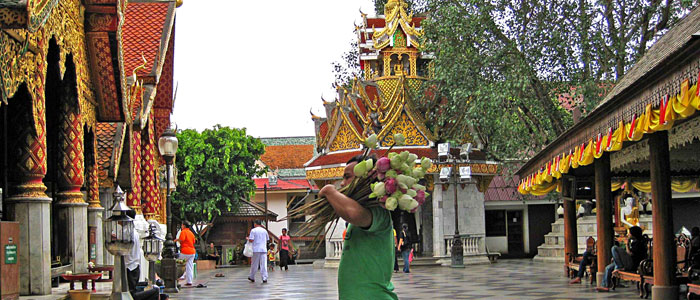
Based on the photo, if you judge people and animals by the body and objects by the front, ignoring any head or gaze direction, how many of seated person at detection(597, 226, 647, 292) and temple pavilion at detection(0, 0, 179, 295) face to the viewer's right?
1

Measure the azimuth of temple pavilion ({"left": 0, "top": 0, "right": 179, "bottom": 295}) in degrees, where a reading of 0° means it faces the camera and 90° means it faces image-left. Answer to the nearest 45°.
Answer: approximately 270°
